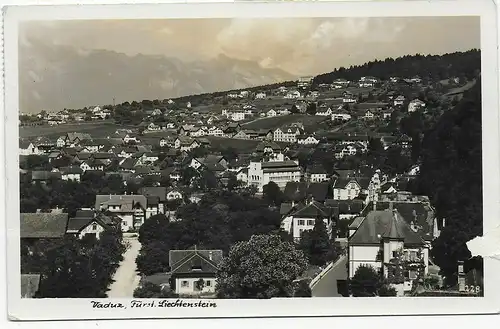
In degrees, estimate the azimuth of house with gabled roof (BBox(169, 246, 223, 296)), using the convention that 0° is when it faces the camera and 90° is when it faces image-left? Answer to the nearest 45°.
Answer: approximately 0°

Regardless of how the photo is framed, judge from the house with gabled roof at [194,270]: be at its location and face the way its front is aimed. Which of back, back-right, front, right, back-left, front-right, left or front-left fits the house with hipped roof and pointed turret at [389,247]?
left
